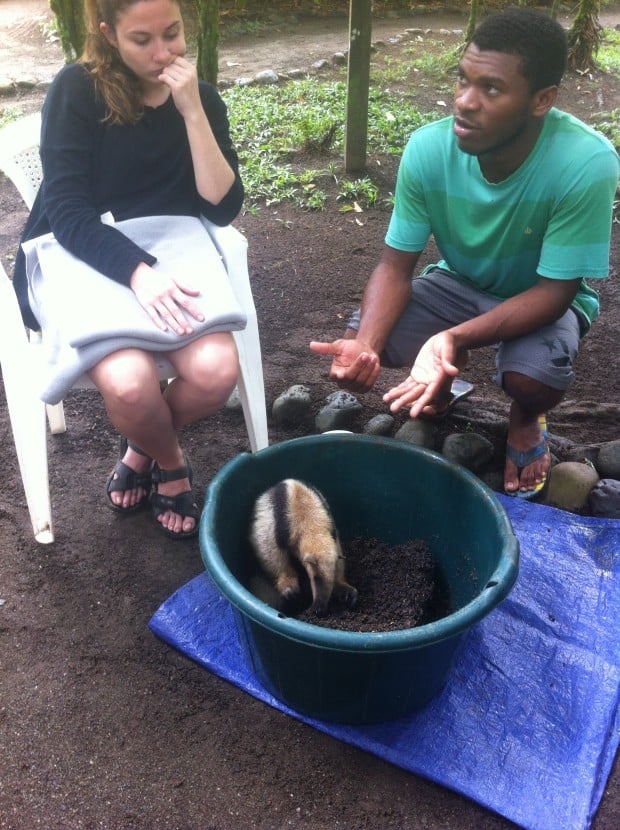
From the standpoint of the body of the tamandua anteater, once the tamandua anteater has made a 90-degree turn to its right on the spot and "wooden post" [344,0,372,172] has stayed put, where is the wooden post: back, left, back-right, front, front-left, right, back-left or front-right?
back-right

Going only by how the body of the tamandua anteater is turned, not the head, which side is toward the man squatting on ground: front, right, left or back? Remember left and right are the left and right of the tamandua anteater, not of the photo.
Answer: left

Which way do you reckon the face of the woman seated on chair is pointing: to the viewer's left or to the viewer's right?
to the viewer's right

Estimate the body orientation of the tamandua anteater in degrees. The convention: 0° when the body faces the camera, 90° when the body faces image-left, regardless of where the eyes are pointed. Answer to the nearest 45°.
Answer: approximately 315°

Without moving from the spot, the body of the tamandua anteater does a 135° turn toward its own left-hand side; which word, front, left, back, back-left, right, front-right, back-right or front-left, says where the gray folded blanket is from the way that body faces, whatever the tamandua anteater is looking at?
front-left

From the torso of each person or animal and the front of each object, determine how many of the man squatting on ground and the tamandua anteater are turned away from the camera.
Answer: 0

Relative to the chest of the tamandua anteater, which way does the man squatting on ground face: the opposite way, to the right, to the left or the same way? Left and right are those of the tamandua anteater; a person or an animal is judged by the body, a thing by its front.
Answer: to the right

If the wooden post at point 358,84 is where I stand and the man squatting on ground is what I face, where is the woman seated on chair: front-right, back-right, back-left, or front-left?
front-right
